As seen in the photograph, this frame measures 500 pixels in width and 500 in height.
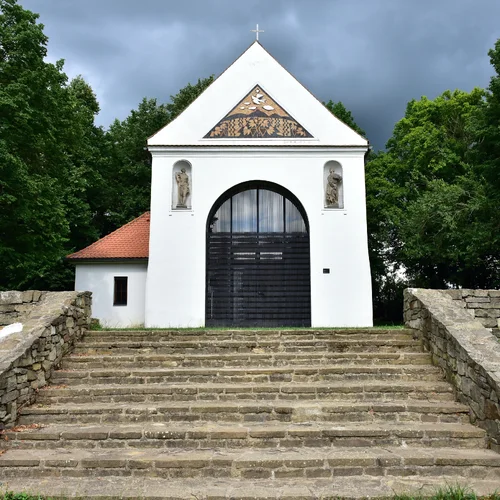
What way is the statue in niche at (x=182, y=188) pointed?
toward the camera

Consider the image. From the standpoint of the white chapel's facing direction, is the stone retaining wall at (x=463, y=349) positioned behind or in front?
in front

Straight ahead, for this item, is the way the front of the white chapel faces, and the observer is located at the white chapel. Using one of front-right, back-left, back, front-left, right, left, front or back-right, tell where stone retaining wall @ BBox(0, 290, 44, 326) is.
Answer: front-right

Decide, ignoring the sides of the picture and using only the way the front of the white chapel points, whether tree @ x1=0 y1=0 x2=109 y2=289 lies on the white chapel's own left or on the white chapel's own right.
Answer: on the white chapel's own right

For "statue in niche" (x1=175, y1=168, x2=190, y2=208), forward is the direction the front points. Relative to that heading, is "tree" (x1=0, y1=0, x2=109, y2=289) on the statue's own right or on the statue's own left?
on the statue's own right

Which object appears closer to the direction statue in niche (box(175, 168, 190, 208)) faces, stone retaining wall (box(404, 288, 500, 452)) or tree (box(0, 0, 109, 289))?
the stone retaining wall

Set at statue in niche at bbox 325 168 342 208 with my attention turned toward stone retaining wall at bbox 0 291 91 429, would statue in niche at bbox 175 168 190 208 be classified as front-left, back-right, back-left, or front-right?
front-right

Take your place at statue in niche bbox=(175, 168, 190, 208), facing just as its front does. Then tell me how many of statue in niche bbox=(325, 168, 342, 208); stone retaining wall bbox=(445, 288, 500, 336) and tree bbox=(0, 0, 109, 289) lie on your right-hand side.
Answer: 1

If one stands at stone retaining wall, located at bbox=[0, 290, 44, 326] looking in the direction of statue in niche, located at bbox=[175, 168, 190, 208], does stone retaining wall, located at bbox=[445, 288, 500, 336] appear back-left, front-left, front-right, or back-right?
front-right

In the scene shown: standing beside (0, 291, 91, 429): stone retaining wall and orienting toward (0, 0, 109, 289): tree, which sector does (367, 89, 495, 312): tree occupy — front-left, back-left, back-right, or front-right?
front-right

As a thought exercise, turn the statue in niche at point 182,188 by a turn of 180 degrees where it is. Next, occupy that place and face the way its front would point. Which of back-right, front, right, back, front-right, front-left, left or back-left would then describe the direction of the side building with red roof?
front-left

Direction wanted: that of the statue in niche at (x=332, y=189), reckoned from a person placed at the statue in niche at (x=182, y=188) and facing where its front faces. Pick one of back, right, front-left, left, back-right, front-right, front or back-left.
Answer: left

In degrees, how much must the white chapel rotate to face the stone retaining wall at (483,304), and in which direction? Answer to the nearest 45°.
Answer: approximately 45° to its left

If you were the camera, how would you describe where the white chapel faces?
facing the viewer

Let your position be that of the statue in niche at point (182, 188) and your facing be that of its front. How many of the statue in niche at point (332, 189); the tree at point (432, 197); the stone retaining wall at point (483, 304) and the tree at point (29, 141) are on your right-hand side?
1

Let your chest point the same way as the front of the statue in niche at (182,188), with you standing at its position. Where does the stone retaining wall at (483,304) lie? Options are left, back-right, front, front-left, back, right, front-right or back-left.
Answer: front-left
